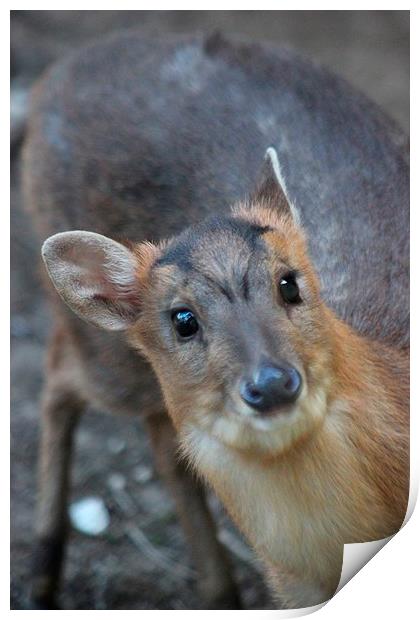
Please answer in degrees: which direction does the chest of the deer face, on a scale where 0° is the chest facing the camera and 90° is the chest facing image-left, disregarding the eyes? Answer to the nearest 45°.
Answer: approximately 315°
